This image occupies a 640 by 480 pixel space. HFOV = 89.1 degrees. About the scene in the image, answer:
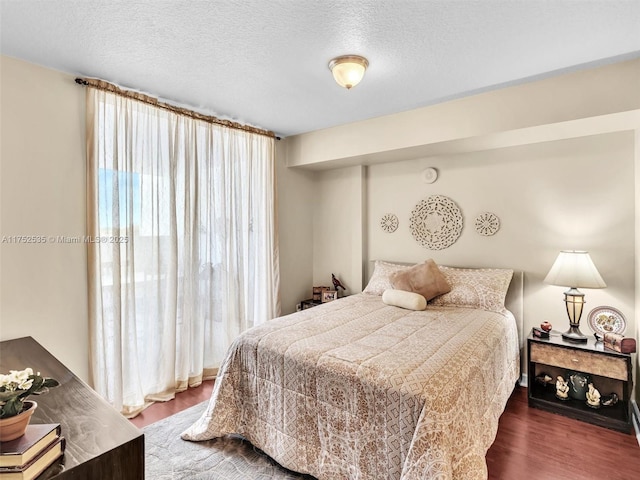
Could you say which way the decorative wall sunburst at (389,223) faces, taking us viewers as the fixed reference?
facing the viewer and to the left of the viewer

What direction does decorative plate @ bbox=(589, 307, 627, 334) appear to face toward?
toward the camera

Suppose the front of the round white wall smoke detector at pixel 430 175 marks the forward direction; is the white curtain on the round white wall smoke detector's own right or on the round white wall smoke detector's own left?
on the round white wall smoke detector's own right

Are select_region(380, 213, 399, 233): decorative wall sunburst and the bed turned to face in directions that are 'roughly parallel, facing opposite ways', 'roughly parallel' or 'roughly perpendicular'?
roughly parallel

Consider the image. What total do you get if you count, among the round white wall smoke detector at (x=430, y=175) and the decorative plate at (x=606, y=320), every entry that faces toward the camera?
2

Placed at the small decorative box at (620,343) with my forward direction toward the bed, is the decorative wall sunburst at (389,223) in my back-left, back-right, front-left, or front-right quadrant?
front-right

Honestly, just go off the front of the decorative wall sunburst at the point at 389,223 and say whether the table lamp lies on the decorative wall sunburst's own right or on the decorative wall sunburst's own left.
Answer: on the decorative wall sunburst's own left

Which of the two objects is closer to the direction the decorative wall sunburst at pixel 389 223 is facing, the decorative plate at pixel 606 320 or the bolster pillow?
the bolster pillow

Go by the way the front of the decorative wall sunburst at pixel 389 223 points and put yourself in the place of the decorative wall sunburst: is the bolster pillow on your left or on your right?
on your left

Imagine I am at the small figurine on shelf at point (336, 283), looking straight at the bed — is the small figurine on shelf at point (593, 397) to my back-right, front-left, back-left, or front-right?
front-left

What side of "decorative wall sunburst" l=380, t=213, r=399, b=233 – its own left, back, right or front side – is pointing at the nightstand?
left
